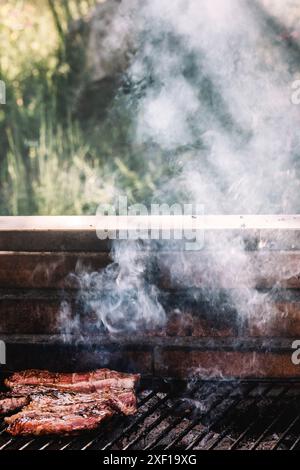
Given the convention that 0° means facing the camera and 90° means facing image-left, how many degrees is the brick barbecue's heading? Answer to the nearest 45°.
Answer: approximately 0°
